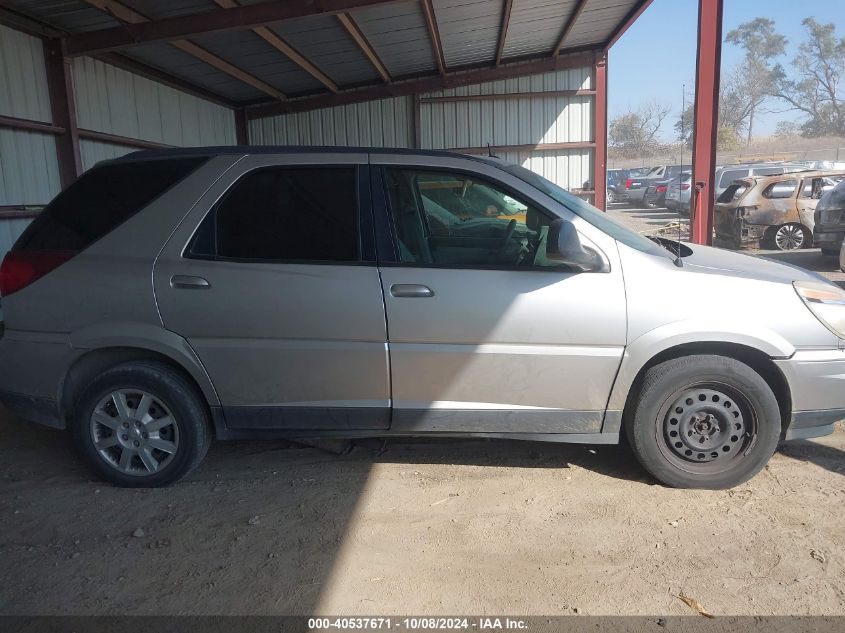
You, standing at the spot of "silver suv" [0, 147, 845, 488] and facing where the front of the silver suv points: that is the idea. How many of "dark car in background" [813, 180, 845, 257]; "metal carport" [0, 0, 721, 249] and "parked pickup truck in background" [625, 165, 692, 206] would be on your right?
0

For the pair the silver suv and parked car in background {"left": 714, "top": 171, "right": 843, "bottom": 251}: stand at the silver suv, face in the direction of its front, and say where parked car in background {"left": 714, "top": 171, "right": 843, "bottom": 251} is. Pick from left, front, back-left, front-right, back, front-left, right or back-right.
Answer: front-left

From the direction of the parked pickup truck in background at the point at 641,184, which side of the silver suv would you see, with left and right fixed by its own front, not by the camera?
left

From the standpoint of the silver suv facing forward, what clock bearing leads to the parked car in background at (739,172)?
The parked car in background is roughly at 10 o'clock from the silver suv.

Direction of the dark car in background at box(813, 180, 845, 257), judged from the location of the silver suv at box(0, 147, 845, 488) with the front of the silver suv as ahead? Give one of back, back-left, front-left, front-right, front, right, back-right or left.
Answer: front-left

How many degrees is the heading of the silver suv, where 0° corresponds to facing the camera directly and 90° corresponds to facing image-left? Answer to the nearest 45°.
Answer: approximately 270°
